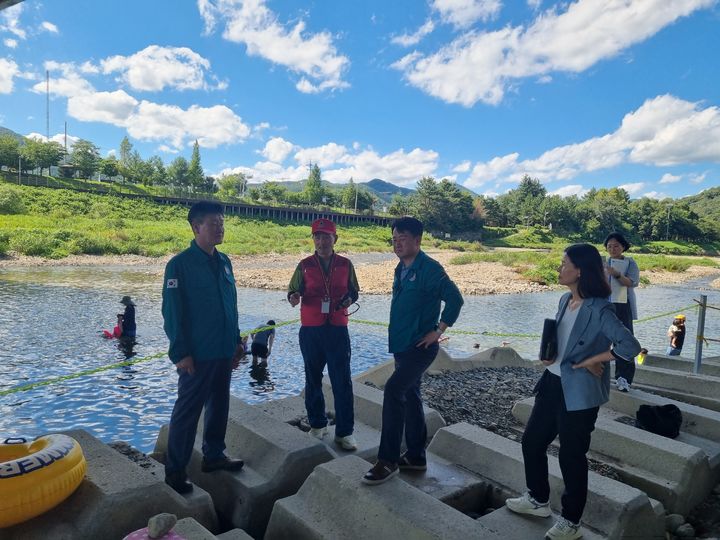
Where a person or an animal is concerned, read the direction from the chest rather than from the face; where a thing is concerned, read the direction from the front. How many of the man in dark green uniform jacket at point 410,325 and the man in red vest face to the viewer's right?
0

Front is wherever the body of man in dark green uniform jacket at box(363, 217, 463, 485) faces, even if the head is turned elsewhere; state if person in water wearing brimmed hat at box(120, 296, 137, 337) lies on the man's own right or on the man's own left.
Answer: on the man's own right

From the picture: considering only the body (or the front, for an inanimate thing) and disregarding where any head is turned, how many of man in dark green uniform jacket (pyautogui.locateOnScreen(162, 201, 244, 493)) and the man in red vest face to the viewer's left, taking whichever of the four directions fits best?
0

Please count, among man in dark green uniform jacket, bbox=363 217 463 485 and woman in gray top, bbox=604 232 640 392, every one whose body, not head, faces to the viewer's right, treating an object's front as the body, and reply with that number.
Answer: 0

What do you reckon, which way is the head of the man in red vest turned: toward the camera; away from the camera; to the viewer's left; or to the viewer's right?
toward the camera

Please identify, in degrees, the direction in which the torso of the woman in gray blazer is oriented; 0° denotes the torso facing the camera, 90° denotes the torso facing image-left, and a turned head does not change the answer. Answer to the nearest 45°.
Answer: approximately 45°

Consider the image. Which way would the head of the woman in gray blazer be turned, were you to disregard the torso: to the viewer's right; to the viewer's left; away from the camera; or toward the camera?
to the viewer's left

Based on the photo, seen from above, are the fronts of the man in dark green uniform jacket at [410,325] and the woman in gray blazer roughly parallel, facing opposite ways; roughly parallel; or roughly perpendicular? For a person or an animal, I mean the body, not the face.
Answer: roughly parallel

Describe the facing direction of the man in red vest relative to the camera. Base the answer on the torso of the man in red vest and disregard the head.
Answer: toward the camera

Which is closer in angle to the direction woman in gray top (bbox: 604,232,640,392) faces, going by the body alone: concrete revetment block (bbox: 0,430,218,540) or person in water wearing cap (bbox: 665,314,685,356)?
the concrete revetment block

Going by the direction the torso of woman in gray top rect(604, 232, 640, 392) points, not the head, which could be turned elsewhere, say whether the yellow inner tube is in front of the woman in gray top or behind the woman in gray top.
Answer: in front

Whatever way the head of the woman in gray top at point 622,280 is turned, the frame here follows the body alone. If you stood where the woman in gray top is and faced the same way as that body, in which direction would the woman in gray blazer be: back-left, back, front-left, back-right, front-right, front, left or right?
front-left

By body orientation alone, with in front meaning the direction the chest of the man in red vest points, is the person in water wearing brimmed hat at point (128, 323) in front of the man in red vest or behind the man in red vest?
behind

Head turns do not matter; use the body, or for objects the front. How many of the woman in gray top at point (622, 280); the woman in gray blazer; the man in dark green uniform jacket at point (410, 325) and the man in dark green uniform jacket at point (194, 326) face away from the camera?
0

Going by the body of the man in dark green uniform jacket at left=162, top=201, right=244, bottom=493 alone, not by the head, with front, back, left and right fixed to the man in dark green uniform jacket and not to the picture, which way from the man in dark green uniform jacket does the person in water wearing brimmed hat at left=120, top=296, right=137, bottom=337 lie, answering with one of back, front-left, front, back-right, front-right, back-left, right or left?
back-left

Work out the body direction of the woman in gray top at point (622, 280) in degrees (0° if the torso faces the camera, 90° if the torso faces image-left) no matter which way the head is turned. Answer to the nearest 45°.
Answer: approximately 45°

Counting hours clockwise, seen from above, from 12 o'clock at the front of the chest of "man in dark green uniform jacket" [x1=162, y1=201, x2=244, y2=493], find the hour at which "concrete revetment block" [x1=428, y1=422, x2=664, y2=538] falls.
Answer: The concrete revetment block is roughly at 11 o'clock from the man in dark green uniform jacket.
